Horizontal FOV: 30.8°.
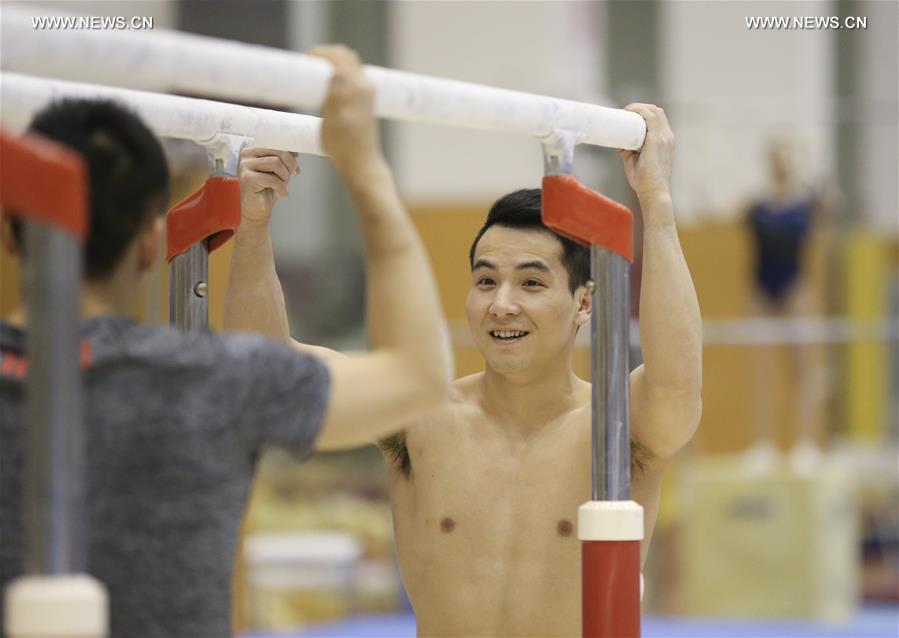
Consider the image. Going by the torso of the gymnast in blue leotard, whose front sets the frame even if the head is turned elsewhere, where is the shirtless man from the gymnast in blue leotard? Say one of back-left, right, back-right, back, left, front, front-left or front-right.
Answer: front

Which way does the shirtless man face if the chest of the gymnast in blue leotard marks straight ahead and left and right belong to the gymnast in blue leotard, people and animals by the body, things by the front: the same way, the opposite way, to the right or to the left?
the same way

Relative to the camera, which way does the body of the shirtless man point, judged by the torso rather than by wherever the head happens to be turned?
toward the camera

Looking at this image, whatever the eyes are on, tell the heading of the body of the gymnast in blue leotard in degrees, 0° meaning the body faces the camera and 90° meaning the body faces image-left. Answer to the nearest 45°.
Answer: approximately 0°

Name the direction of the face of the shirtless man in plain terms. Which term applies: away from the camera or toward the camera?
toward the camera

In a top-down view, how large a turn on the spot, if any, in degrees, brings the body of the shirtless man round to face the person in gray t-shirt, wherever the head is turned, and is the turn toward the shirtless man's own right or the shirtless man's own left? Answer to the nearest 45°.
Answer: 0° — they already face them

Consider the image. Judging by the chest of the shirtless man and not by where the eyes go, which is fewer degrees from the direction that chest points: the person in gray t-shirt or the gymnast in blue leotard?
the person in gray t-shirt

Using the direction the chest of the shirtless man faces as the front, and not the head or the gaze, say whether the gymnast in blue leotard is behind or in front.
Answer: behind

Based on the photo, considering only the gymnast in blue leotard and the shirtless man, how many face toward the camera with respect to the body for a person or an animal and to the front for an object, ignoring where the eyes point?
2

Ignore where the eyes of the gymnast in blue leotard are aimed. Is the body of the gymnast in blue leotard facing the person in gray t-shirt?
yes
